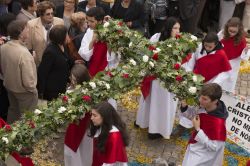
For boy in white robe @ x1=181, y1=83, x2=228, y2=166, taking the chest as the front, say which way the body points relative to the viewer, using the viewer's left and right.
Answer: facing to the left of the viewer

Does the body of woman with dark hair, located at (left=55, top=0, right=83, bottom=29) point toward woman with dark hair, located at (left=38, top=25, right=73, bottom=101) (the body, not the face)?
yes

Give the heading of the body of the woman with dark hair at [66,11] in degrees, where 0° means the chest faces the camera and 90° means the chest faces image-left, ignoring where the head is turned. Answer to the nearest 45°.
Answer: approximately 0°

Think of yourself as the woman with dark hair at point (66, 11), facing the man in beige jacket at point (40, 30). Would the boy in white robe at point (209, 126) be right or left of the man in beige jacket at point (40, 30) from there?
left

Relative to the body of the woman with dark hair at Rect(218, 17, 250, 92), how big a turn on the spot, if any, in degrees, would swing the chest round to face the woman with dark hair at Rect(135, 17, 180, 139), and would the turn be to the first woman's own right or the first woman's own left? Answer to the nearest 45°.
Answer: approximately 45° to the first woman's own right

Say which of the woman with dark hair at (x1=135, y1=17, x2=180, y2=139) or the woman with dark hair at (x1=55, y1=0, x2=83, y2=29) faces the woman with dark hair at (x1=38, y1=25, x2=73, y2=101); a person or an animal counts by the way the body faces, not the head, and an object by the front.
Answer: the woman with dark hair at (x1=55, y1=0, x2=83, y2=29)

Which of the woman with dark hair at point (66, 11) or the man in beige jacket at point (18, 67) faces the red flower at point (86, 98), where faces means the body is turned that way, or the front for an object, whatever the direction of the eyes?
the woman with dark hair
